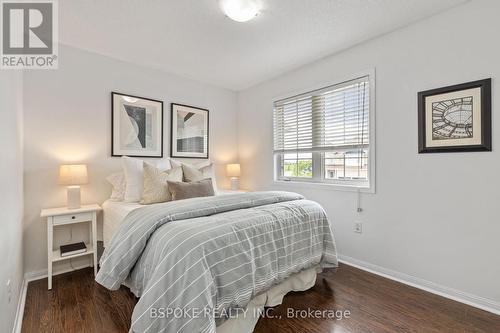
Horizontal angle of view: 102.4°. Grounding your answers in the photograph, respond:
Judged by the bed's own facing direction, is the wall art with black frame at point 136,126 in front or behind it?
behind

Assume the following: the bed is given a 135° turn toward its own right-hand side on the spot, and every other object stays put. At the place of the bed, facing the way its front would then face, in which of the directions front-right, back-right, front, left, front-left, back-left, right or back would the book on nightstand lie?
front-right

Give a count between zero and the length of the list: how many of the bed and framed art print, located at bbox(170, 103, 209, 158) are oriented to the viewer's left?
0

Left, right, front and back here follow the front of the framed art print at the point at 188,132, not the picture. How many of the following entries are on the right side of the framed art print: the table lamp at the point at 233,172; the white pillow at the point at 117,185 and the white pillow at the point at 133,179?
2

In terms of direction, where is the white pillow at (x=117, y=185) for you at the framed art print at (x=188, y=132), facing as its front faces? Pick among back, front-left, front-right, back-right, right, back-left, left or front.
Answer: right

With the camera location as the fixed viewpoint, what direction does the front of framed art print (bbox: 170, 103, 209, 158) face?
facing the viewer and to the right of the viewer

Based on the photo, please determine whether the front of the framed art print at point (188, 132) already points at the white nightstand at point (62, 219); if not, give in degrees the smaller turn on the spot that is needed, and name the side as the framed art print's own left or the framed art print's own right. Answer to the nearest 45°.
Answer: approximately 90° to the framed art print's own right

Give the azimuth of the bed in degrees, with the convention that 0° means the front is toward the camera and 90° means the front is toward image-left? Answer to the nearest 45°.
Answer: approximately 315°

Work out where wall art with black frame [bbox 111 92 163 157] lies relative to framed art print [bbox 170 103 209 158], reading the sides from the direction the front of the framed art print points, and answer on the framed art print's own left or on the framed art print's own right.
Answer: on the framed art print's own right

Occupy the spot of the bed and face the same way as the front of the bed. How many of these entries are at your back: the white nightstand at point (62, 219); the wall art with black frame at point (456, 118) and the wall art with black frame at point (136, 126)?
2

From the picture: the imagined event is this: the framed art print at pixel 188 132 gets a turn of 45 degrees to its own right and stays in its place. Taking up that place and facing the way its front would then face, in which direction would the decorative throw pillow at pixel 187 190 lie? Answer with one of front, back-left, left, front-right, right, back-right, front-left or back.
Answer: front

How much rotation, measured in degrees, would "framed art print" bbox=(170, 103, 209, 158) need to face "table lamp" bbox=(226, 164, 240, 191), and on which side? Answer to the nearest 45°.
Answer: approximately 45° to its left

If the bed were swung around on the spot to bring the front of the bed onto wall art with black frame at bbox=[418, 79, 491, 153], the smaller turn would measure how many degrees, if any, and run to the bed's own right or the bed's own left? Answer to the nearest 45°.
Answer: approximately 45° to the bed's own left

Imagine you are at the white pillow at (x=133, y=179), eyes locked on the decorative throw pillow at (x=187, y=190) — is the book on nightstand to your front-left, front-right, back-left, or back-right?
back-right

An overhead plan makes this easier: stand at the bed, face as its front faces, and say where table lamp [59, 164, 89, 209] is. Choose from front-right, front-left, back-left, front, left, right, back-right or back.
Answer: back
